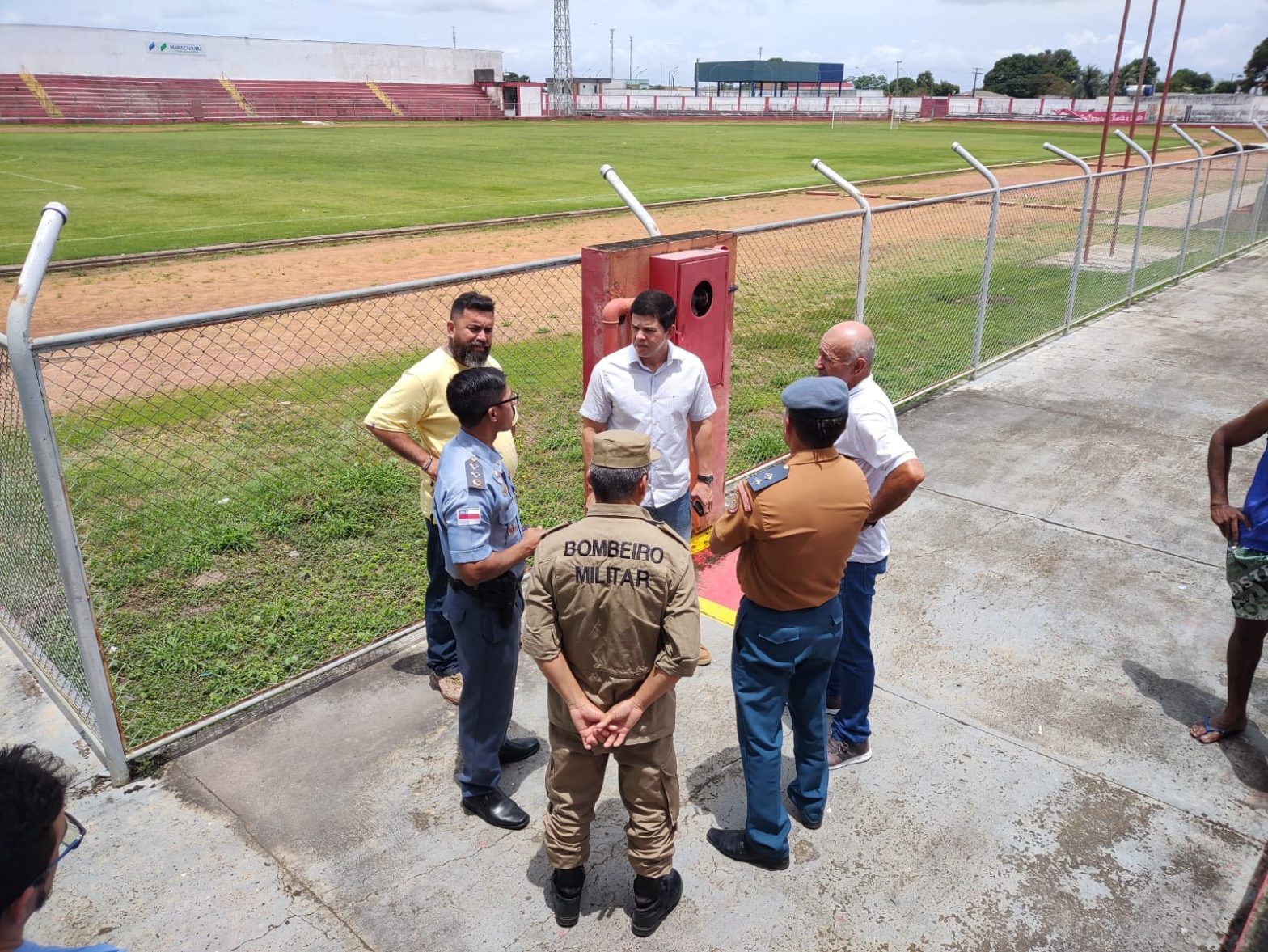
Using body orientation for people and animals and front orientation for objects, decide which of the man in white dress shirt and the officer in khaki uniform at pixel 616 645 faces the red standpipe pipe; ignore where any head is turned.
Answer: the officer in khaki uniform

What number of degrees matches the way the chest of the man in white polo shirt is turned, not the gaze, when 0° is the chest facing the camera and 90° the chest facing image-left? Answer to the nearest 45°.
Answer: approximately 90°

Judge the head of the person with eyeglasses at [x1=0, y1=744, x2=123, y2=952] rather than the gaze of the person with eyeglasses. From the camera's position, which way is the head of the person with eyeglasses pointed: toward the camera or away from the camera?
away from the camera

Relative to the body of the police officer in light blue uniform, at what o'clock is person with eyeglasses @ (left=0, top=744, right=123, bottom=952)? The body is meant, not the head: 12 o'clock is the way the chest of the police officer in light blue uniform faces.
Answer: The person with eyeglasses is roughly at 4 o'clock from the police officer in light blue uniform.

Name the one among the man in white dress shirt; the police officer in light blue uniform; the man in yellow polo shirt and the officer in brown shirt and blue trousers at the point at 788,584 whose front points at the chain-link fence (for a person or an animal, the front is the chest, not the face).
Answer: the officer in brown shirt and blue trousers

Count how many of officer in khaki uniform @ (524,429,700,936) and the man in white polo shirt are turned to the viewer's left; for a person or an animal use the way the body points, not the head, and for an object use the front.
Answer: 1

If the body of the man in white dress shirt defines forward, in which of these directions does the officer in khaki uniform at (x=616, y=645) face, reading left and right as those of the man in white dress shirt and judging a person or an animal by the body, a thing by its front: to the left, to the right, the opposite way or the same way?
the opposite way

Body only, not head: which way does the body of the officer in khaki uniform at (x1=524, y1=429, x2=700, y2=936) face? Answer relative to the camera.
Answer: away from the camera

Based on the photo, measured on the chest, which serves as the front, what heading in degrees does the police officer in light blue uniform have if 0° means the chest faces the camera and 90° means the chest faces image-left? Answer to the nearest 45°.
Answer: approximately 270°
